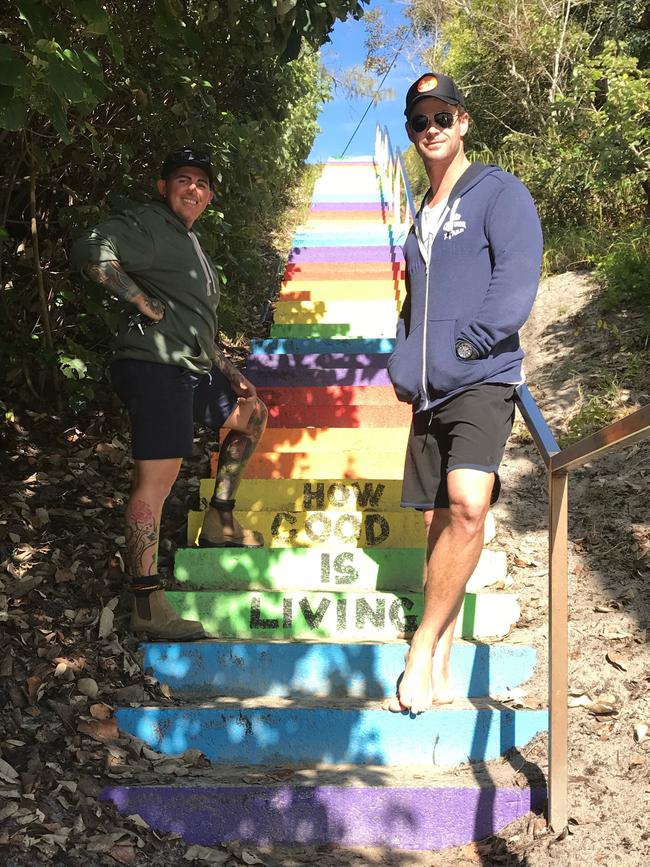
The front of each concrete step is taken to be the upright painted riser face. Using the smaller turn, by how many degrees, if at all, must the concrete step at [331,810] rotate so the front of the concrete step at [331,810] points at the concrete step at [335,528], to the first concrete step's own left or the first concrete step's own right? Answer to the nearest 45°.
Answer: approximately 180°

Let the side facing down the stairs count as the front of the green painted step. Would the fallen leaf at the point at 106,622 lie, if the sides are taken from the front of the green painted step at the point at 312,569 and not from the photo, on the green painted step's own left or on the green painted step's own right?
on the green painted step's own right

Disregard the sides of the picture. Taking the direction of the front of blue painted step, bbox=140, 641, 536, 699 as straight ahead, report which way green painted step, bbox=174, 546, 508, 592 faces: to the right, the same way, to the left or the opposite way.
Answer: the same way

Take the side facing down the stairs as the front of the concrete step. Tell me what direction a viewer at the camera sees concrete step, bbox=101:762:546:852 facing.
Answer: facing the viewer

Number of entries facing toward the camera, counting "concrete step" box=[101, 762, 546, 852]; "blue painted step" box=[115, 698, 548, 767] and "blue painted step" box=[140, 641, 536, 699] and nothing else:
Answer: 3

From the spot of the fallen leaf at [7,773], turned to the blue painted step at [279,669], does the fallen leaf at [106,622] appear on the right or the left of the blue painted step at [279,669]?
left

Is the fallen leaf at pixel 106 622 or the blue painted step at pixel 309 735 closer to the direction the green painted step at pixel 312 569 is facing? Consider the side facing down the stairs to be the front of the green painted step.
the blue painted step

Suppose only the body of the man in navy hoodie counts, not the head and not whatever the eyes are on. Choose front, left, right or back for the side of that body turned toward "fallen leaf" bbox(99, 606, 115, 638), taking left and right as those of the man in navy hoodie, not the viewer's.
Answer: right

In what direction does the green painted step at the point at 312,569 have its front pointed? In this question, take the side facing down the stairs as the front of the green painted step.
toward the camera

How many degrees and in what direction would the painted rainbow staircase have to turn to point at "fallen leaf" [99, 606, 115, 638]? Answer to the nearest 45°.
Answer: approximately 90° to its right

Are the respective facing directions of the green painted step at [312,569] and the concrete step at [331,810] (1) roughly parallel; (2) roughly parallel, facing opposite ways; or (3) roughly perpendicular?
roughly parallel

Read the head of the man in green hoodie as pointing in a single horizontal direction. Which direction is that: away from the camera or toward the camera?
toward the camera

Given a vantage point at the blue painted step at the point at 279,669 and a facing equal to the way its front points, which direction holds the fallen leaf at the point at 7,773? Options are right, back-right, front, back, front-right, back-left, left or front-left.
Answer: front-right

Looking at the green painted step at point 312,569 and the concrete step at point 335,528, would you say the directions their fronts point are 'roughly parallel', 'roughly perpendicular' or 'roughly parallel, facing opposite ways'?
roughly parallel

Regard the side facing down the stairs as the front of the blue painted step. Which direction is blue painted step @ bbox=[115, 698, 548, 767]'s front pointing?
toward the camera
